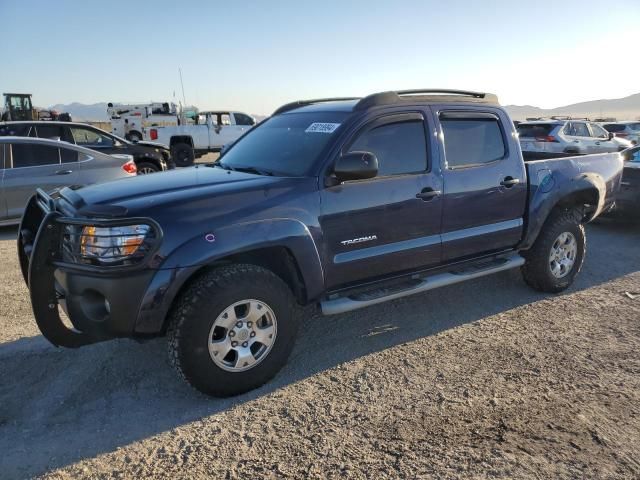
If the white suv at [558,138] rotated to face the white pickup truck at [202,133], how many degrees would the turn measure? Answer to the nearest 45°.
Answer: approximately 135° to its left

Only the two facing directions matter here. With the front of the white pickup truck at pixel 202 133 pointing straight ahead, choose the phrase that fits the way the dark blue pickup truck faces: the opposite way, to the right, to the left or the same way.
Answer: the opposite way

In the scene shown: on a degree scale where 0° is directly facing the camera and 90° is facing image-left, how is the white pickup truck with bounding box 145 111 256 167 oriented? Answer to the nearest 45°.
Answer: approximately 225°

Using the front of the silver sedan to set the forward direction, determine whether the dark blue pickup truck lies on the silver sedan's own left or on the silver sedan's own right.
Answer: on the silver sedan's own left

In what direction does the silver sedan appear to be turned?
to the viewer's left

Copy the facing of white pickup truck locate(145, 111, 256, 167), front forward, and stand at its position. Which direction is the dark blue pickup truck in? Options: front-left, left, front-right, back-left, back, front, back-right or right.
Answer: back-right

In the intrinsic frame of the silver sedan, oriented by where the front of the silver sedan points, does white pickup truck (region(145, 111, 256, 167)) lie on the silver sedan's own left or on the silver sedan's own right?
on the silver sedan's own right

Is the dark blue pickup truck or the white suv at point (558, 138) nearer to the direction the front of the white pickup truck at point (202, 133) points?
the white suv

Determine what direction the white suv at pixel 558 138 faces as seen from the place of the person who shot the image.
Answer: facing away from the viewer and to the right of the viewer

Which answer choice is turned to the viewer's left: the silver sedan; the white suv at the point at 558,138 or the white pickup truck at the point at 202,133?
the silver sedan

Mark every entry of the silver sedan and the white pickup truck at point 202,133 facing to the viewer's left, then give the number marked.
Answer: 1

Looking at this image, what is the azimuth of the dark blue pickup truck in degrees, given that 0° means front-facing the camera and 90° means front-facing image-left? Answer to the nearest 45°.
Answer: approximately 45°

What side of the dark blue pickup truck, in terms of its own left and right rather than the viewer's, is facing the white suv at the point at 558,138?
back

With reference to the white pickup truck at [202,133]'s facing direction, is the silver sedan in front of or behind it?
behind

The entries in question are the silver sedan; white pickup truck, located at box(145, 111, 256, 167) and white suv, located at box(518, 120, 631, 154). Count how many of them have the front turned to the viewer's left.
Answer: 1
